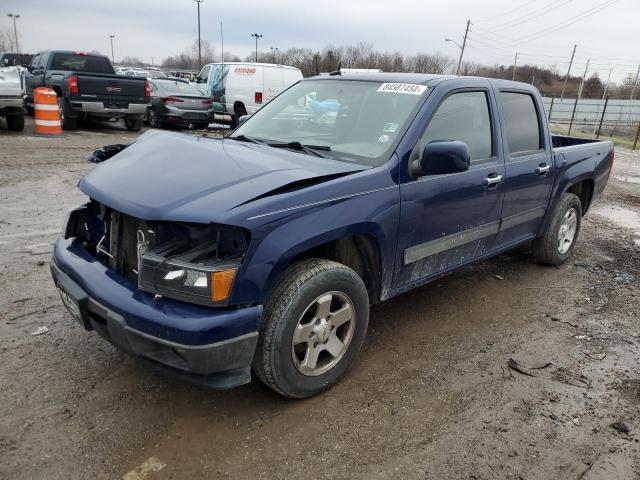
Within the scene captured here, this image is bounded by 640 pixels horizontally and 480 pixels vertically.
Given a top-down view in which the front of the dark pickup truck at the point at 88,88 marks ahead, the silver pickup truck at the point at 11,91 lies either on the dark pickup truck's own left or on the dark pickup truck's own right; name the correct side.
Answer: on the dark pickup truck's own left

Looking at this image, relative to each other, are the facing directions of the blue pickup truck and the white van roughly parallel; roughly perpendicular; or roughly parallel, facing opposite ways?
roughly perpendicular

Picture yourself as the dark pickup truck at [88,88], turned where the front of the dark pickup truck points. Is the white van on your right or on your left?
on your right

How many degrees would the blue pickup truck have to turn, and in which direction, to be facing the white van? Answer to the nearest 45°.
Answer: approximately 135° to its right

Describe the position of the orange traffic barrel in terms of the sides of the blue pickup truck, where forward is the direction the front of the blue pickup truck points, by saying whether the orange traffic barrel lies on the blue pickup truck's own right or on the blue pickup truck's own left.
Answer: on the blue pickup truck's own right

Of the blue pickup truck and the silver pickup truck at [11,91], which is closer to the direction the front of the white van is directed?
the silver pickup truck

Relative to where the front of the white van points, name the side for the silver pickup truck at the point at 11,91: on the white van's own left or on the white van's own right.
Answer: on the white van's own left

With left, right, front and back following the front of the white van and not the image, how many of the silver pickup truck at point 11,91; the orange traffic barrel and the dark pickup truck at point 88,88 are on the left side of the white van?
3

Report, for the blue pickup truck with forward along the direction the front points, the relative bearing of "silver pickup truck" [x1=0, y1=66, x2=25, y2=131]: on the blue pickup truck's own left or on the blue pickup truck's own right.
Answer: on the blue pickup truck's own right

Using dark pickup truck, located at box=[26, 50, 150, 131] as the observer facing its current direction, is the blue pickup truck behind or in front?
behind

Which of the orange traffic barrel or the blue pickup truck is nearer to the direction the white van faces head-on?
the orange traffic barrel

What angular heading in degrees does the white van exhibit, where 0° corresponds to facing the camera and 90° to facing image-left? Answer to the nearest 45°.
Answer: approximately 135°

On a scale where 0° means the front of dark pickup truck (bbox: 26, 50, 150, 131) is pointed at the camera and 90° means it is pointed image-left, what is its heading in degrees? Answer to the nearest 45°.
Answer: approximately 135°
